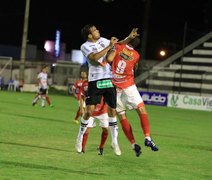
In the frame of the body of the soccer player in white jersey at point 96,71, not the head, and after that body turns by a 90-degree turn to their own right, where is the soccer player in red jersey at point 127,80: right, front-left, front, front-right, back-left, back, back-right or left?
back

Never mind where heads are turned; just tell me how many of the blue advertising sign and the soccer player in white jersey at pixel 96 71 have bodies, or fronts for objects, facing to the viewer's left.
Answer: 0

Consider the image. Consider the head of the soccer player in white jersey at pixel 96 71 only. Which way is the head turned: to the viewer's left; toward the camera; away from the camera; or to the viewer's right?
to the viewer's right

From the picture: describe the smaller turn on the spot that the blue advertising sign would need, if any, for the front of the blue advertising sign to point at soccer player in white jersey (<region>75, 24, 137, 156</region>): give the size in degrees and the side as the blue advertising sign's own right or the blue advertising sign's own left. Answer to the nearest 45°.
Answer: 0° — it already faces them

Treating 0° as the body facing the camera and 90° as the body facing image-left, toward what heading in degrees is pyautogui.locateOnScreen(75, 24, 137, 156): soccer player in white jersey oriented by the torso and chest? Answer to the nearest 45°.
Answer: approximately 315°

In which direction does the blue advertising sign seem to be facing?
toward the camera

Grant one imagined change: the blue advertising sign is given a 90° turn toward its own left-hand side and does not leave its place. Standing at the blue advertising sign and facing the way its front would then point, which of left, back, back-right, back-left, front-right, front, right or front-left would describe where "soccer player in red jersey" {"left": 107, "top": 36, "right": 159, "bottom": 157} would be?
right
